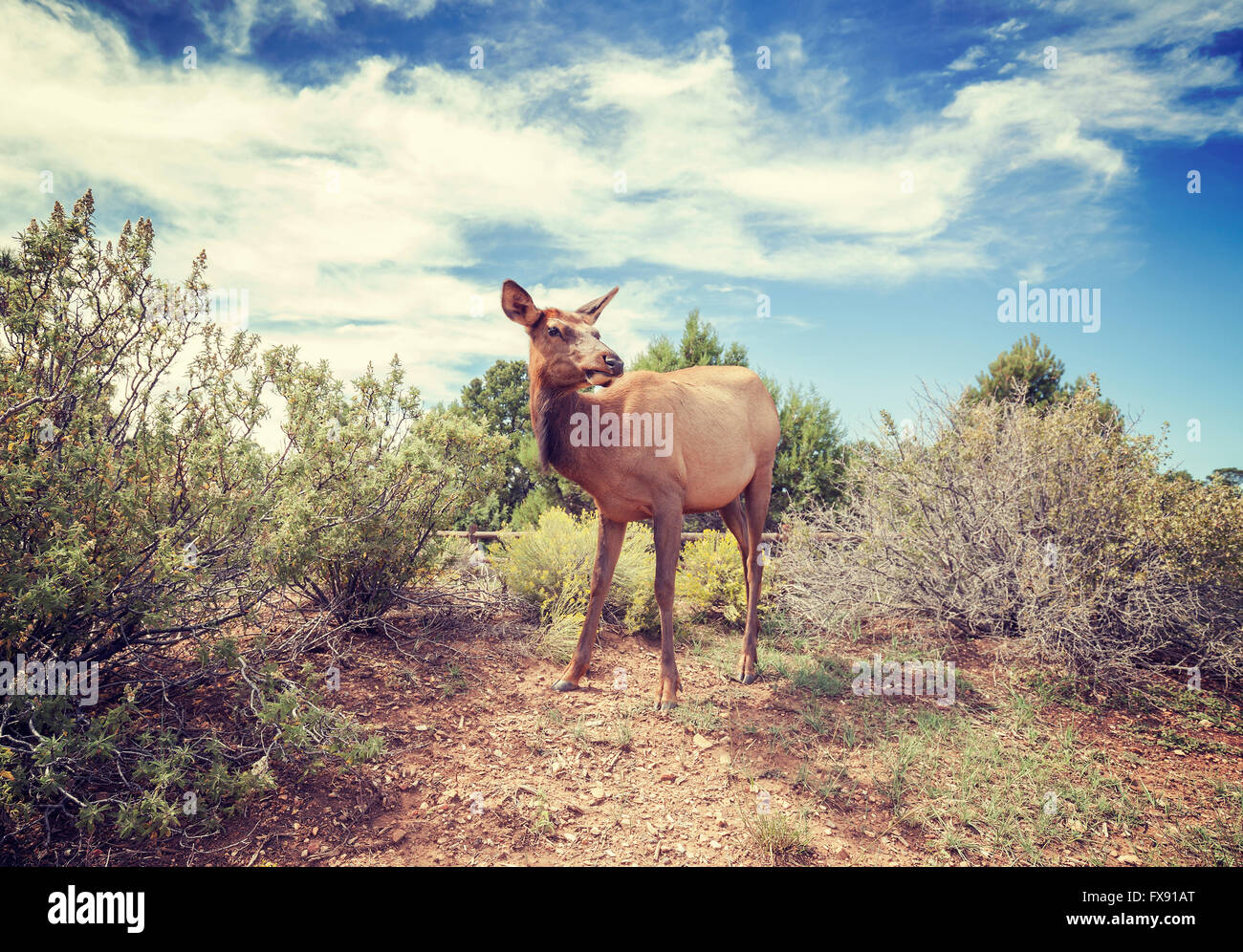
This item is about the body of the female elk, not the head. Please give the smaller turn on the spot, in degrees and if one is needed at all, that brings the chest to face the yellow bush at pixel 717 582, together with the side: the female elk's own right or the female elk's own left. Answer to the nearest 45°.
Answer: approximately 135° to the female elk's own right

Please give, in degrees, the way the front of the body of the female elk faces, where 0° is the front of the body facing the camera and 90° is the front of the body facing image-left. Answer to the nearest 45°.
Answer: approximately 45°

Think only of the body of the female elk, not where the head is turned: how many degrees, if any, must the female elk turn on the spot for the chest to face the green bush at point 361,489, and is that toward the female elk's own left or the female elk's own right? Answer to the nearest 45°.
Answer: approximately 45° to the female elk's own right

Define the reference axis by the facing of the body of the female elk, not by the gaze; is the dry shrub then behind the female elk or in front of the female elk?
behind

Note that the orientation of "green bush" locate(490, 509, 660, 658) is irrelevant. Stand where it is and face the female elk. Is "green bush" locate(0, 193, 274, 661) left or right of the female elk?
right

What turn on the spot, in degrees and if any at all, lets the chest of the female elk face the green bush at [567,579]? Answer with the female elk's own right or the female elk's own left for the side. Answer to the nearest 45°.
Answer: approximately 135° to the female elk's own right
